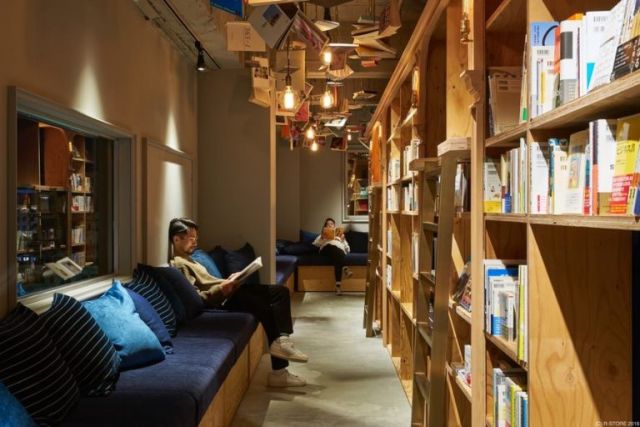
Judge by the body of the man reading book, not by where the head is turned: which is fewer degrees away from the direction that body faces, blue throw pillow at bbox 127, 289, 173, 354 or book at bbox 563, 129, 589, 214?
the book

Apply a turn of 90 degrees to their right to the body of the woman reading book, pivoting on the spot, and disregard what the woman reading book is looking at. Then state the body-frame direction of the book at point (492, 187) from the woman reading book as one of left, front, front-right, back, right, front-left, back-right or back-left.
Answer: left

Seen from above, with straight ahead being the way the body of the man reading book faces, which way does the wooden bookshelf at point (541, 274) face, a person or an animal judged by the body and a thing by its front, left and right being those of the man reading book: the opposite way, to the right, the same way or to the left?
the opposite way

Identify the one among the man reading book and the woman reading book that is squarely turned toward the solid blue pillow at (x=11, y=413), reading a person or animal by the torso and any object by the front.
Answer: the woman reading book

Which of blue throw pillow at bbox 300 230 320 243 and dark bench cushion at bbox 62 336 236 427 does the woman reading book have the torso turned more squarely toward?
the dark bench cushion

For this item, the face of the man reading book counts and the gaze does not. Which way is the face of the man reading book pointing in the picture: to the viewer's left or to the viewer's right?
to the viewer's right

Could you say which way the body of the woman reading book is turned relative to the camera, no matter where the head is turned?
toward the camera

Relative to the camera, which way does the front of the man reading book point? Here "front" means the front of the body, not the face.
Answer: to the viewer's right

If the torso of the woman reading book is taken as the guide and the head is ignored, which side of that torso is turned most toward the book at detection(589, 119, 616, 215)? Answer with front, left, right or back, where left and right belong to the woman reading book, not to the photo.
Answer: front

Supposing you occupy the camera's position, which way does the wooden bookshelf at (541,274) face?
facing the viewer and to the left of the viewer

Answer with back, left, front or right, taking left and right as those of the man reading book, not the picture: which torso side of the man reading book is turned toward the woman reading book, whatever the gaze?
left

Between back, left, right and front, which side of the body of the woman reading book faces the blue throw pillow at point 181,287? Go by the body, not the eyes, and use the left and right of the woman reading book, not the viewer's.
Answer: front

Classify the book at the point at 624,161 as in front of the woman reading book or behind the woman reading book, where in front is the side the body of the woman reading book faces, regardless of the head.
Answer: in front

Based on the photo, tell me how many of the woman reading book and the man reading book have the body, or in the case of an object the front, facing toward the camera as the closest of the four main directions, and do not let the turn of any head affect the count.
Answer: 1

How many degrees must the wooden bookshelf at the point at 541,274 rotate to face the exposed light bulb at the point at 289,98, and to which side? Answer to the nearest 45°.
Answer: approximately 90° to its right
